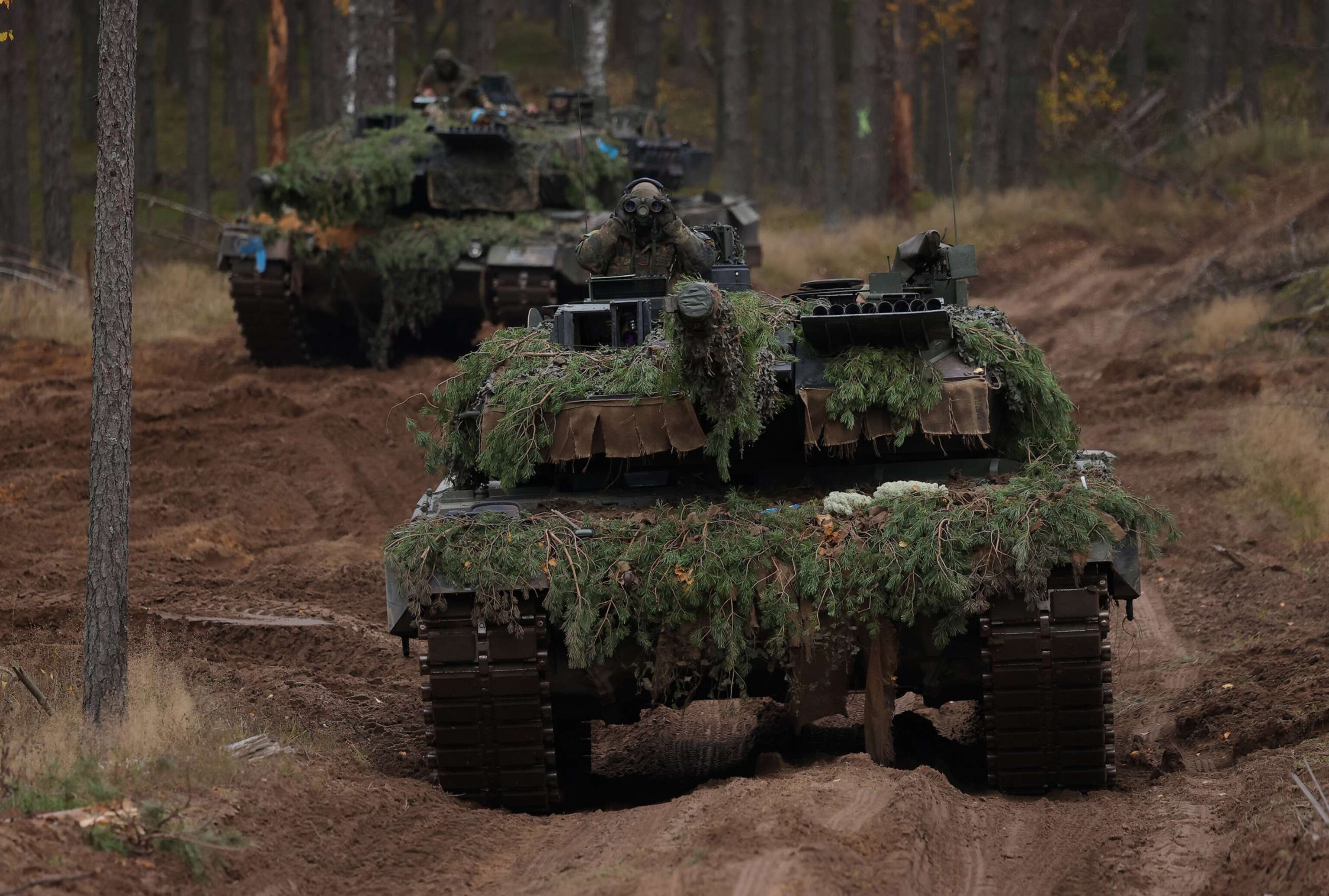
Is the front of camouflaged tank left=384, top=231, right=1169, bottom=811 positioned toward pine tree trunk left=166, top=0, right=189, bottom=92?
no

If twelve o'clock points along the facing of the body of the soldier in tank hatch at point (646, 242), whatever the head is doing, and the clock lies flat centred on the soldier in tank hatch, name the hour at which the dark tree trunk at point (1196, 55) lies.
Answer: The dark tree trunk is roughly at 7 o'clock from the soldier in tank hatch.

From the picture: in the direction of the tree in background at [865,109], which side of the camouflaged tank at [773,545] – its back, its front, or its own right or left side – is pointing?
back

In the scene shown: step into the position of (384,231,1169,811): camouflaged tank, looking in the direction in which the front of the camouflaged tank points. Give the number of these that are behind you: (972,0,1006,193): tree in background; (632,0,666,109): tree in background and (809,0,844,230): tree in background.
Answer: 3

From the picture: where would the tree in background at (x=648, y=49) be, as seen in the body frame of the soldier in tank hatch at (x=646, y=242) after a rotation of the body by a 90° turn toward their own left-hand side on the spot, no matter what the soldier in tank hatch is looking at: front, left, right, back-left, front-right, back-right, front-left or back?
left

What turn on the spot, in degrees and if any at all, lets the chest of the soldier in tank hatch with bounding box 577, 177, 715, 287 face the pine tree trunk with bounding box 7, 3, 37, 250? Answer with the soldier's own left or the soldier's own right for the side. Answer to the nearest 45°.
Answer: approximately 135° to the soldier's own right

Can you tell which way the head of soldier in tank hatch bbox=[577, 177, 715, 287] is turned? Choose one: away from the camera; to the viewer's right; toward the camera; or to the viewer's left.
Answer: toward the camera

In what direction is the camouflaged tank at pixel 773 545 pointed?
toward the camera

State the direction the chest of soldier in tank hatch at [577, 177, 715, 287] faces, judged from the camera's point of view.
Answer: toward the camera

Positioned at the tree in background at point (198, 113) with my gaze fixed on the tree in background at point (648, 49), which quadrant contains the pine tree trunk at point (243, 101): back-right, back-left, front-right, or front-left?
front-left

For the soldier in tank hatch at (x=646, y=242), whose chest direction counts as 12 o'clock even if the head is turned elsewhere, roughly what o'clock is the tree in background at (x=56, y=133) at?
The tree in background is roughly at 5 o'clock from the soldier in tank hatch.

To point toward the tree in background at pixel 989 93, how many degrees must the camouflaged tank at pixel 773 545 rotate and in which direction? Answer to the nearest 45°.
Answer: approximately 180°

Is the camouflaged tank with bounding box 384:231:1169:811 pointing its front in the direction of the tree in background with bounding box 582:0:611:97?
no

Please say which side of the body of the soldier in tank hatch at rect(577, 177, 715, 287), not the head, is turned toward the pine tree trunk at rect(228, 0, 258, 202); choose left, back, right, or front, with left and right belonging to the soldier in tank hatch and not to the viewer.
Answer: back

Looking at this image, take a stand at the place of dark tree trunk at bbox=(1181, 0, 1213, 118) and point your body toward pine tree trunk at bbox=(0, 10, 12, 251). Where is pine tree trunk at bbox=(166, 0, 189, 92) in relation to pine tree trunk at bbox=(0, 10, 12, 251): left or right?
right

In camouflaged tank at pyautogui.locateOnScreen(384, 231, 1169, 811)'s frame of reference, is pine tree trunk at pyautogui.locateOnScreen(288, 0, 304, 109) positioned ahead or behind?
behind

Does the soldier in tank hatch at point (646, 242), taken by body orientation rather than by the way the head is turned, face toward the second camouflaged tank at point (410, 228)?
no

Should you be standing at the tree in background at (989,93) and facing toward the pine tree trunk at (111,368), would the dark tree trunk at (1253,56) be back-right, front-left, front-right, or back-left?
back-left
